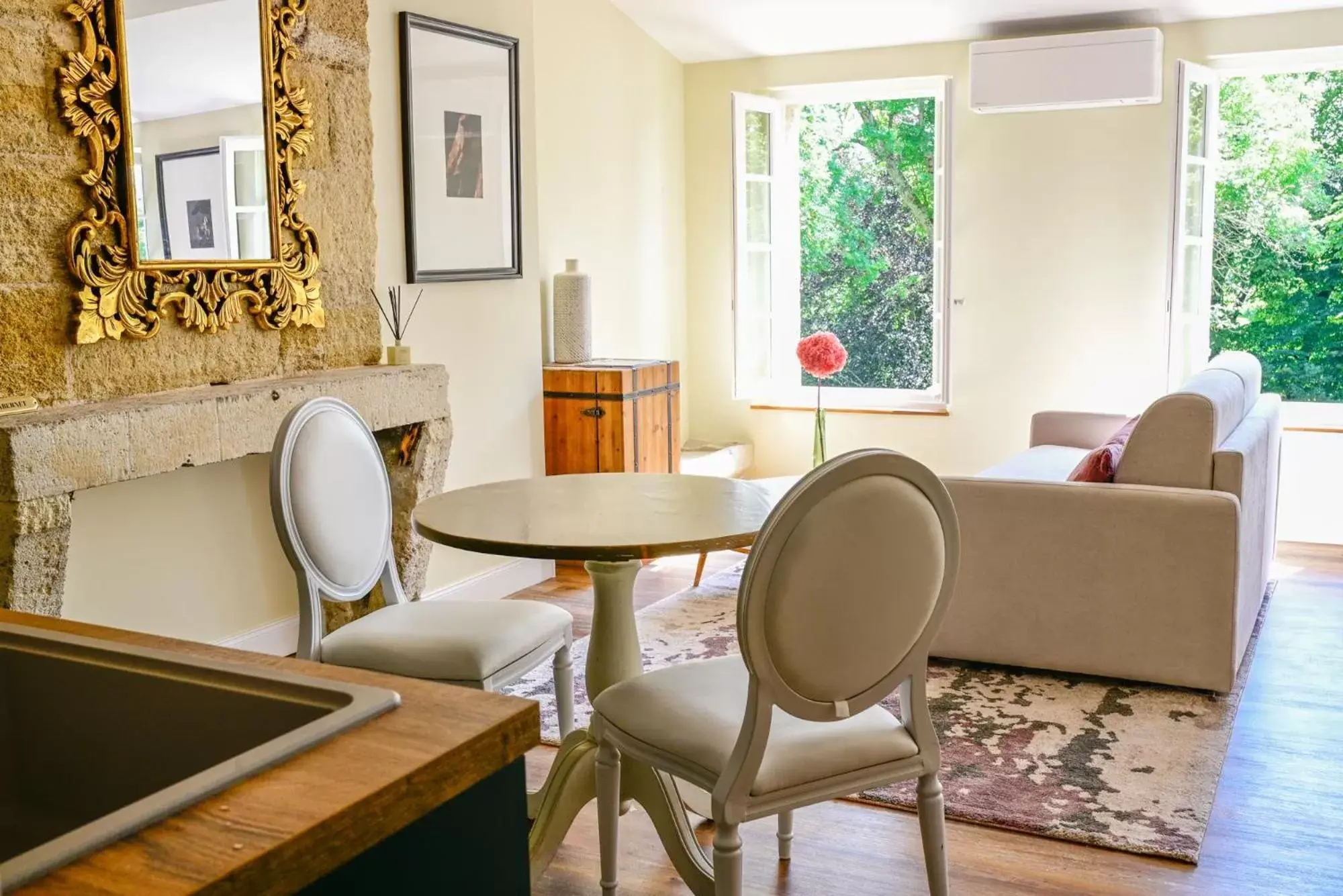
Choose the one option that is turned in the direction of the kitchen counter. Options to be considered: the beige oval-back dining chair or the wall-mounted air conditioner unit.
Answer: the wall-mounted air conditioner unit

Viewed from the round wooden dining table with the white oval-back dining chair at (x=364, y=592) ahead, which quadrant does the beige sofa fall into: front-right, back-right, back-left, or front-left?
back-right

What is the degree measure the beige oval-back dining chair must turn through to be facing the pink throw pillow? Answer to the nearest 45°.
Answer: approximately 90° to its right

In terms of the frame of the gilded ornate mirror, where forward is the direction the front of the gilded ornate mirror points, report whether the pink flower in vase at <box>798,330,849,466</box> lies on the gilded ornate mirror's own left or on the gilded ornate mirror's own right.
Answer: on the gilded ornate mirror's own left

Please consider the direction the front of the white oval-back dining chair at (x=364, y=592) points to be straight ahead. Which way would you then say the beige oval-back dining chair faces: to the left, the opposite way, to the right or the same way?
the opposite way

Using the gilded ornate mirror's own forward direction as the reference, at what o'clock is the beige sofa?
The beige sofa is roughly at 11 o'clock from the gilded ornate mirror.

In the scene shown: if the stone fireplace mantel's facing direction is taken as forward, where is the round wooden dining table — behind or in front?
in front

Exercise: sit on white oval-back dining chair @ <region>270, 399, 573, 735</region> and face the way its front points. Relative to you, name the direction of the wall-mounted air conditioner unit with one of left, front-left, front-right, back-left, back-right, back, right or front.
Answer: left

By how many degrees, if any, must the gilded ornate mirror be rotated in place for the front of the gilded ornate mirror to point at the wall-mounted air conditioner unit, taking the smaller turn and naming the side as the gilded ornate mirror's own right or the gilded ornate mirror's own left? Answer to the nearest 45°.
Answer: approximately 45° to the gilded ornate mirror's own left

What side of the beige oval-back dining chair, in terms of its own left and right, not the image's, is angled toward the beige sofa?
right

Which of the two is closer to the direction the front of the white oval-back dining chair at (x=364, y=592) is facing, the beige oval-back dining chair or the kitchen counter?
the beige oval-back dining chair

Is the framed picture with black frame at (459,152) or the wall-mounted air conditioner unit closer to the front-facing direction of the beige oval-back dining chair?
the framed picture with black frame

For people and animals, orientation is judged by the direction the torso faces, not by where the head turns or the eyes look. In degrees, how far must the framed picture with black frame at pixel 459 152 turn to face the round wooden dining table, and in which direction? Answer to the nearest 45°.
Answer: approximately 45° to its right
